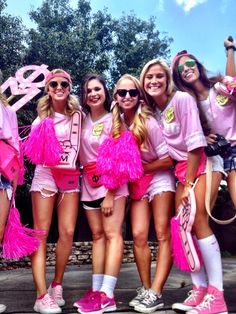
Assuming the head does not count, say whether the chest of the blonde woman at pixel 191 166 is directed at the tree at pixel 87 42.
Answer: no

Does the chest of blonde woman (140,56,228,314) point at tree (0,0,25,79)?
no

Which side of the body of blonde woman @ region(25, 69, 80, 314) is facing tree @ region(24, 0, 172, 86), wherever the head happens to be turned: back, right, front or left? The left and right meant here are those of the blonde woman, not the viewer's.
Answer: back

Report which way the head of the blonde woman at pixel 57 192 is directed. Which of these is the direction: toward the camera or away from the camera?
toward the camera

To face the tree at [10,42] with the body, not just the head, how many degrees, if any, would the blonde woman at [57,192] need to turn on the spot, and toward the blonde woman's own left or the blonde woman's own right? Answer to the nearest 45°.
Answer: approximately 180°

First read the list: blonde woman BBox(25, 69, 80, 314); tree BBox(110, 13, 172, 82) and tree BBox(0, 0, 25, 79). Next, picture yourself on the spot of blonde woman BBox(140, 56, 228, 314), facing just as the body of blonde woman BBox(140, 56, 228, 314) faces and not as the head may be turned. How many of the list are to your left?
0

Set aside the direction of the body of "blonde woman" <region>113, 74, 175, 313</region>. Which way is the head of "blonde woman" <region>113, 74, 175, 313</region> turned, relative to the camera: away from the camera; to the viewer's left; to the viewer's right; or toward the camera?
toward the camera

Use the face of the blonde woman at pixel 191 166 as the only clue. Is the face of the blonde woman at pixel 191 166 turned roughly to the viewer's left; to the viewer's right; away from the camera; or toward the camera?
toward the camera

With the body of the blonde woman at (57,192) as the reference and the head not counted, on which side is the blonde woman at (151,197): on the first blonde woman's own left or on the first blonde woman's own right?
on the first blonde woman's own left

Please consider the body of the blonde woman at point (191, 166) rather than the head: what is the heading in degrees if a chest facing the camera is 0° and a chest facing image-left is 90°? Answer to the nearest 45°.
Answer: approximately 45°

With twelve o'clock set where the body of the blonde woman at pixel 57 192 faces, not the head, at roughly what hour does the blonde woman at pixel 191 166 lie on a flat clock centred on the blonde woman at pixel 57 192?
the blonde woman at pixel 191 166 is roughly at 10 o'clock from the blonde woman at pixel 57 192.

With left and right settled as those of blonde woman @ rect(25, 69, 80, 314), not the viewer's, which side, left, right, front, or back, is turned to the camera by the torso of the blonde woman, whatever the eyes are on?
front

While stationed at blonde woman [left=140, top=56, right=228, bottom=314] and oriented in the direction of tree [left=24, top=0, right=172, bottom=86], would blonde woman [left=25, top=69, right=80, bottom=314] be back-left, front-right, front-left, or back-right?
front-left

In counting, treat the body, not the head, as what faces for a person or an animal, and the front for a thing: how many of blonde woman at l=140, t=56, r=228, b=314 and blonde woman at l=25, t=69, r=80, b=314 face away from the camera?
0

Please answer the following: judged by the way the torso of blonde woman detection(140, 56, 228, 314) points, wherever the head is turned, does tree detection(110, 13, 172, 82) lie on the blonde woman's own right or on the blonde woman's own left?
on the blonde woman's own right
